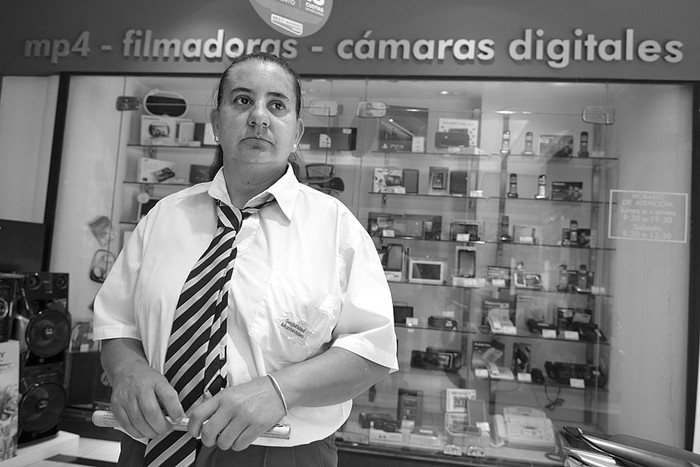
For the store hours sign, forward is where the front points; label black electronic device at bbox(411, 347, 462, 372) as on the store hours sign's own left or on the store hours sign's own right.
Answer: on the store hours sign's own right

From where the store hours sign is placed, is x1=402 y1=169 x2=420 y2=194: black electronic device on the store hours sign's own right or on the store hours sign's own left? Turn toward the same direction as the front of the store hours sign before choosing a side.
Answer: on the store hours sign's own right

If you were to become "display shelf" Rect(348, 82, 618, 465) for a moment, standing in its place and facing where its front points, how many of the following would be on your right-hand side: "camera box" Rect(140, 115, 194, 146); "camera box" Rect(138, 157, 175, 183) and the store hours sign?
2

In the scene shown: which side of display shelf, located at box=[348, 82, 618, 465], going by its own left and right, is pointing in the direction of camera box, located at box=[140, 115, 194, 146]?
right

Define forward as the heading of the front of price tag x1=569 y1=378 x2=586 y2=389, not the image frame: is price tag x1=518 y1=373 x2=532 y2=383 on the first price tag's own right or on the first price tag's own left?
on the first price tag's own right

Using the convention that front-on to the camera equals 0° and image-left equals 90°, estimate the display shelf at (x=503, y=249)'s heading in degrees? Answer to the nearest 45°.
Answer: approximately 0°

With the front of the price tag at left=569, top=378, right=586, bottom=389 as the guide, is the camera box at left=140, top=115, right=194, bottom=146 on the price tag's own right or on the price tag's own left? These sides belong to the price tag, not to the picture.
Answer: on the price tag's own right

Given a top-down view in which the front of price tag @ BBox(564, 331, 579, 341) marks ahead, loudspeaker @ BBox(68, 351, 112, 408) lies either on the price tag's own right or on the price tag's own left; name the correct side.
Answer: on the price tag's own right

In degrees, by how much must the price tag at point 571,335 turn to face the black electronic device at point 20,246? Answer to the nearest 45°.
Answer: approximately 45° to its right

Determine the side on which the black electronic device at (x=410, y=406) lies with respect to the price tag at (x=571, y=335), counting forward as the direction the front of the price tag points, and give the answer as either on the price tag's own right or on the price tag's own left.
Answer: on the price tag's own right

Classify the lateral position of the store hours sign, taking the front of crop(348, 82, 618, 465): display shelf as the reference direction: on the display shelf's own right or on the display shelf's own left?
on the display shelf's own left

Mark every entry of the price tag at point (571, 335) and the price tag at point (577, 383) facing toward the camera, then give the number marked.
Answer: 2
